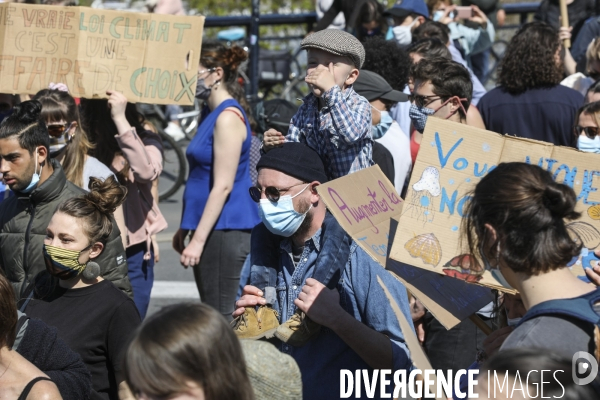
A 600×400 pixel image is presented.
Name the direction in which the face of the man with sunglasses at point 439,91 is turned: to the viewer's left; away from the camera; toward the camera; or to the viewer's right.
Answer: to the viewer's left

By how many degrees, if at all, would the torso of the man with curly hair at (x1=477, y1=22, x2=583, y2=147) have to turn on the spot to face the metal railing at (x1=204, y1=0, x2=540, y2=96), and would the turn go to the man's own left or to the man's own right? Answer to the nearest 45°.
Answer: approximately 45° to the man's own left

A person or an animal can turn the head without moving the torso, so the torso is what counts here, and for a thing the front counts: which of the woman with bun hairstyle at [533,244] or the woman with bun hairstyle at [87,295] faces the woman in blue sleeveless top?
the woman with bun hairstyle at [533,244]

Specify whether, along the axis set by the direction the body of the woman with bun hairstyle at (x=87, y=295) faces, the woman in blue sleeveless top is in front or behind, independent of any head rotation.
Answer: behind

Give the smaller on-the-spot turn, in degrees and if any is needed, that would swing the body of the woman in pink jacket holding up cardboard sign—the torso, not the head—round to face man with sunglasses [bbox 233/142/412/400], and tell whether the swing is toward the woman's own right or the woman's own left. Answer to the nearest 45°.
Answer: approximately 90° to the woman's own left

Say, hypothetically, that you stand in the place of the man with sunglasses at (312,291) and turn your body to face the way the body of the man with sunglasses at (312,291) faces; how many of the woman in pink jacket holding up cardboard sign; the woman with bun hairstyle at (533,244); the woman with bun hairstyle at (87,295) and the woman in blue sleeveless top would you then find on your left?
1

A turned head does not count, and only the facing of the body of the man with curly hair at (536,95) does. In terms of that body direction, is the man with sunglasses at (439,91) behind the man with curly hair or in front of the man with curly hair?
behind

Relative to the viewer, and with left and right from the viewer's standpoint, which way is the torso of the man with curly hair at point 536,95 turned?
facing away from the viewer

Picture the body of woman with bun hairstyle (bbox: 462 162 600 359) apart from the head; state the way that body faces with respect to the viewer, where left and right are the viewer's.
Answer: facing away from the viewer and to the left of the viewer

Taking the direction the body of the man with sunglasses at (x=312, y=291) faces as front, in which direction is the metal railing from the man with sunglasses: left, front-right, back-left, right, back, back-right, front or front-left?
back-right

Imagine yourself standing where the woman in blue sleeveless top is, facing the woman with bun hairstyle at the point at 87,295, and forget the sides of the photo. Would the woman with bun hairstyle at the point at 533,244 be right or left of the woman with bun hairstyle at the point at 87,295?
left

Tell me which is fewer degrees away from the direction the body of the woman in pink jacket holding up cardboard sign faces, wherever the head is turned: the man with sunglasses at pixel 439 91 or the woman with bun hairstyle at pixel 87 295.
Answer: the woman with bun hairstyle
